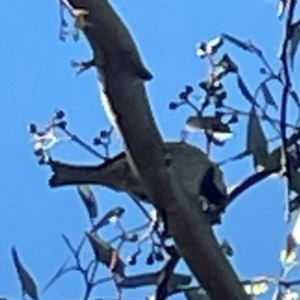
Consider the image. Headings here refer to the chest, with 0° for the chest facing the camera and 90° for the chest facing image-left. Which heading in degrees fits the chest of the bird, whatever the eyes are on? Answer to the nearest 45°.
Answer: approximately 270°
